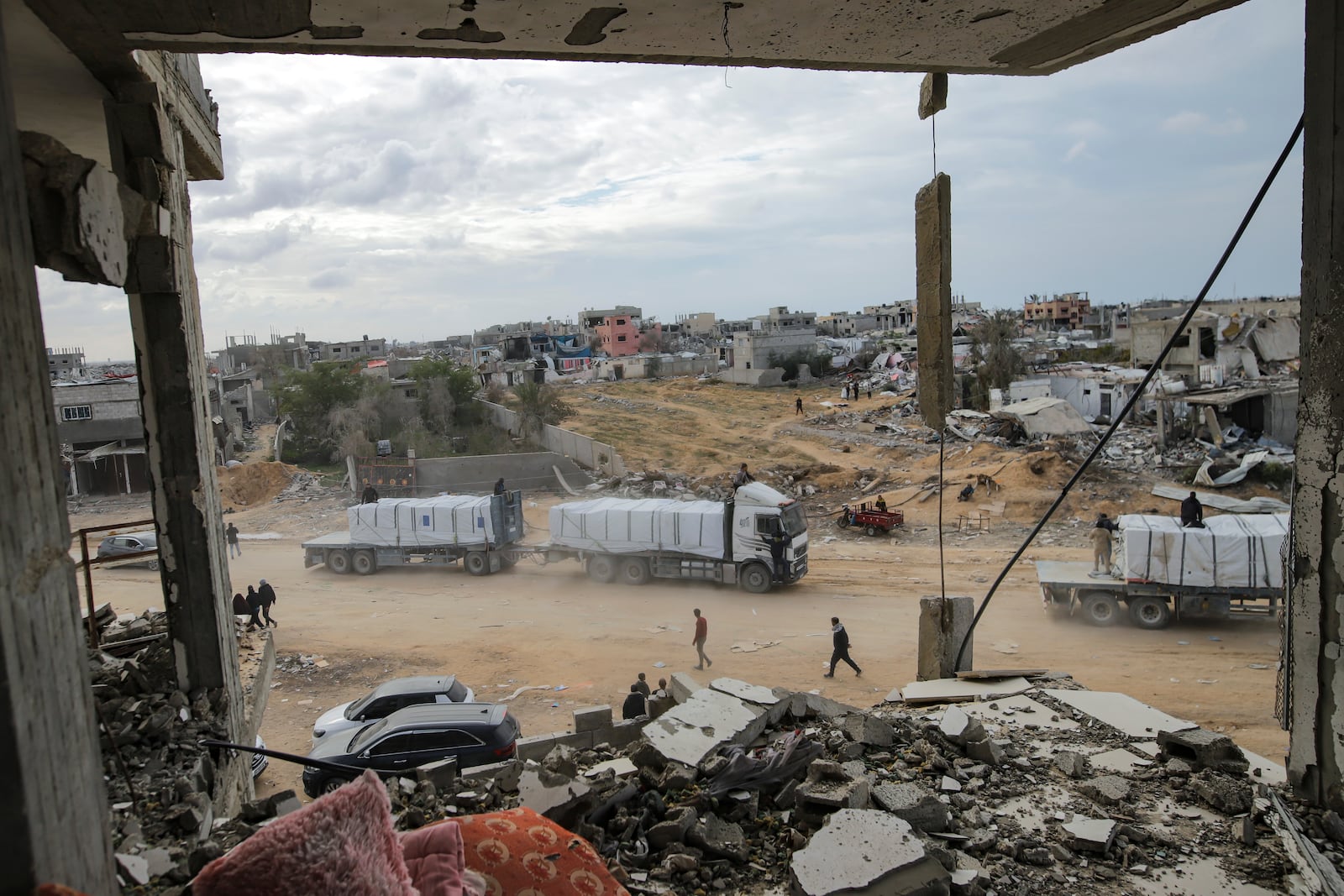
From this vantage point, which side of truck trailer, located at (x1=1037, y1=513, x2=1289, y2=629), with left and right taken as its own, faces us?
right

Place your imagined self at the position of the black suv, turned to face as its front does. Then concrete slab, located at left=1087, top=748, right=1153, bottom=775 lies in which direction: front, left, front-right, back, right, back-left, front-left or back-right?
back-left

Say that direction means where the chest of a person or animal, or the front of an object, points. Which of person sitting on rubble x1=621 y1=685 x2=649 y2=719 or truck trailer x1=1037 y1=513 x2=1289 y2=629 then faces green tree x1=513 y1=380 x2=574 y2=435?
the person sitting on rubble

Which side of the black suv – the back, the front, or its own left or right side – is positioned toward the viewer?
left

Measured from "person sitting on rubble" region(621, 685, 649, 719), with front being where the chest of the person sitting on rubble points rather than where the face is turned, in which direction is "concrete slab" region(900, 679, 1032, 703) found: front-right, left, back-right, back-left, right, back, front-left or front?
back-right

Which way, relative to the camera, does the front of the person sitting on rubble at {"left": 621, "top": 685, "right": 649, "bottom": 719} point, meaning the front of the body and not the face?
away from the camera

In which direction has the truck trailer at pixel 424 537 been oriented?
to the viewer's right
